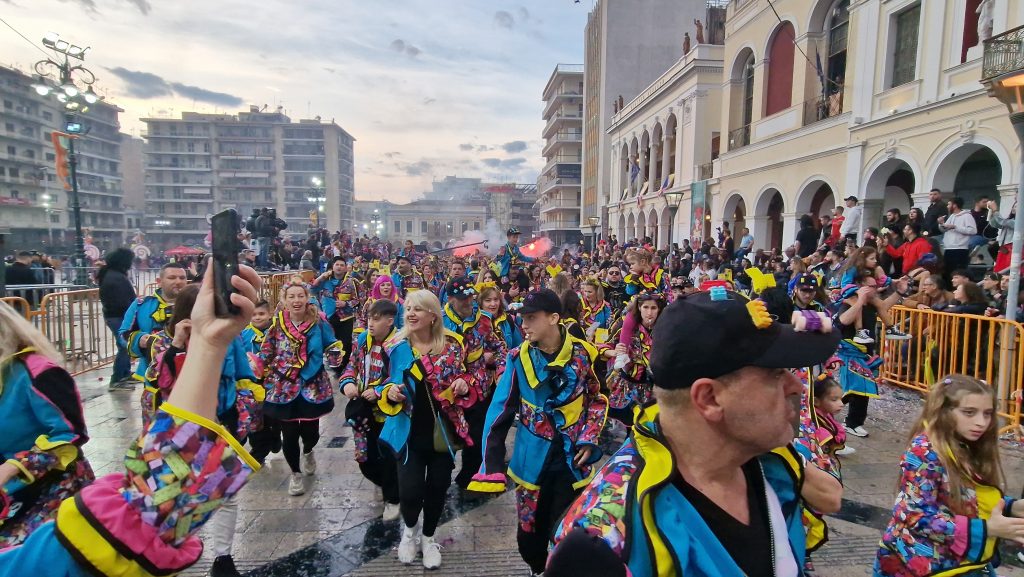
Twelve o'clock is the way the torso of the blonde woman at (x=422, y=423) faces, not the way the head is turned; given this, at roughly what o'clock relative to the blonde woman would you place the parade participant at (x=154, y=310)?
The parade participant is roughly at 4 o'clock from the blonde woman.

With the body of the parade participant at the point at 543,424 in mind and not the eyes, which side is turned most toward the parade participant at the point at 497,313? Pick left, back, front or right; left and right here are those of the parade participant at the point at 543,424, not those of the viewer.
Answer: back

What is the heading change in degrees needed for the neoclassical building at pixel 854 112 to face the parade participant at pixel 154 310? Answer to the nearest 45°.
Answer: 0° — it already faces them

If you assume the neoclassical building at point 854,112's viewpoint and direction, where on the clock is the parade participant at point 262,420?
The parade participant is roughly at 11 o'clock from the neoclassical building.

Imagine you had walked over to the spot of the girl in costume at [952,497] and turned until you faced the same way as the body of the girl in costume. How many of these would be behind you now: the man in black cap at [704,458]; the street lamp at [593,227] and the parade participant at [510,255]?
2

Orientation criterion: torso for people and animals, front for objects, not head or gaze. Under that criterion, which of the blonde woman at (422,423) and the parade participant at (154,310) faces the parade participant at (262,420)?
the parade participant at (154,310)

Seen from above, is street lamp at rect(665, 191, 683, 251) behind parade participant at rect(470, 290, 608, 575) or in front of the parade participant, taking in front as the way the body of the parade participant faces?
behind

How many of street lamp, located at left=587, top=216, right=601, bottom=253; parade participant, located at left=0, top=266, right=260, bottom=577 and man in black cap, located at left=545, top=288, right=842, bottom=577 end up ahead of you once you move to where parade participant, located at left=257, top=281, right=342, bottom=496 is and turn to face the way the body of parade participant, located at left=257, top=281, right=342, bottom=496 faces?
2
